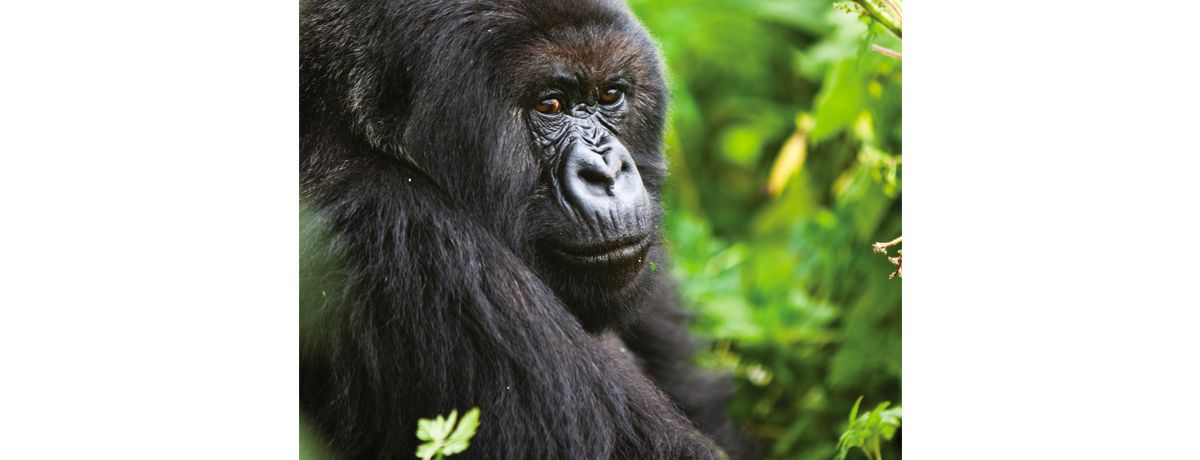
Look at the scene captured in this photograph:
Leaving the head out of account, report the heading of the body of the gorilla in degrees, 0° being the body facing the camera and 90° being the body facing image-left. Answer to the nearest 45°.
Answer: approximately 315°

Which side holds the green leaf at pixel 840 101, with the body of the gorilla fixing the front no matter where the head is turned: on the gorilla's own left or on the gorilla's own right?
on the gorilla's own left
